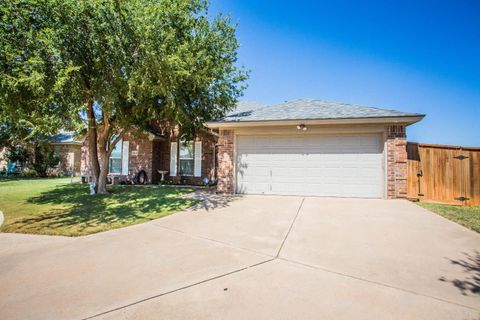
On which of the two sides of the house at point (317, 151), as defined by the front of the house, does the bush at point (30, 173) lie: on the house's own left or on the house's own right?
on the house's own right

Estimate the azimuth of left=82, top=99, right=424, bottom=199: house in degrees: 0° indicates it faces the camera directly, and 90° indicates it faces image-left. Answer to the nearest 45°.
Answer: approximately 0°

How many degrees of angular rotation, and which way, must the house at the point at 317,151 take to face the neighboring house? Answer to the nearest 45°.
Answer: approximately 135° to its right

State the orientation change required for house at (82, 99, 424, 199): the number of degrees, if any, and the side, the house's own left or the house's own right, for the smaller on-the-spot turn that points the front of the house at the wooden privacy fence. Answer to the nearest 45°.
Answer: approximately 90° to the house's own left

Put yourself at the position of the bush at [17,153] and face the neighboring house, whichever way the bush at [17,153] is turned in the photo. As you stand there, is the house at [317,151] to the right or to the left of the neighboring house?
right

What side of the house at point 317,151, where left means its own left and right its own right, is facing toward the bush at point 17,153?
right

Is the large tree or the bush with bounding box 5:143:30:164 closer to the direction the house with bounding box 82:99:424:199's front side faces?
the large tree

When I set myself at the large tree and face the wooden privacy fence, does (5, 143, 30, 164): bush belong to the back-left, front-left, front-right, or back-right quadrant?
back-left

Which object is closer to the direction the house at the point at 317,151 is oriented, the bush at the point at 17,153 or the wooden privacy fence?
the wooden privacy fence

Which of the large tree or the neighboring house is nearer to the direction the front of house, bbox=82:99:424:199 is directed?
the large tree

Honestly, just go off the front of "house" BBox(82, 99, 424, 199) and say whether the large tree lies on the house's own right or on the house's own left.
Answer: on the house's own right
